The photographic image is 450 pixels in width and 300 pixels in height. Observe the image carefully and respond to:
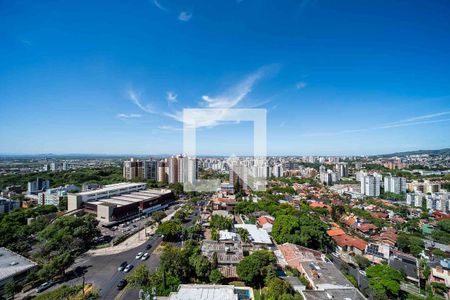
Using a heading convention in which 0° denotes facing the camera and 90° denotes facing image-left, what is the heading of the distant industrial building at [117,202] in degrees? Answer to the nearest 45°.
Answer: approximately 315°

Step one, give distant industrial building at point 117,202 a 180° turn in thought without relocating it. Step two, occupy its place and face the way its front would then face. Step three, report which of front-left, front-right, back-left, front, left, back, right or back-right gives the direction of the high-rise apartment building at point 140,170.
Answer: front-right

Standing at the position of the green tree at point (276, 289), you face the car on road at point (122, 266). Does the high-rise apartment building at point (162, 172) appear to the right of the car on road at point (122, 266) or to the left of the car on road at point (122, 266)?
right

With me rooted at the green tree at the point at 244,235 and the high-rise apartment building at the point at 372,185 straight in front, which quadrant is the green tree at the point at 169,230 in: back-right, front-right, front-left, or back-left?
back-left

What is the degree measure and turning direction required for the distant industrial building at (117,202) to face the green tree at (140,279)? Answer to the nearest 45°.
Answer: approximately 45° to its right
